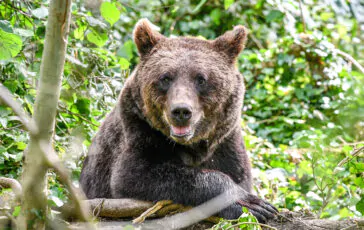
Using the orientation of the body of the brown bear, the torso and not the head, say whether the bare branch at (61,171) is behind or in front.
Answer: in front

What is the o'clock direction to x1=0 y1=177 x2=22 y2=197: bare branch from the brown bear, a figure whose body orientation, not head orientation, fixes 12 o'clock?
The bare branch is roughly at 3 o'clock from the brown bear.

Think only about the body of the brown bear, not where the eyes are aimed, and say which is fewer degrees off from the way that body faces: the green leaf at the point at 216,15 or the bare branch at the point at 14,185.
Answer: the bare branch

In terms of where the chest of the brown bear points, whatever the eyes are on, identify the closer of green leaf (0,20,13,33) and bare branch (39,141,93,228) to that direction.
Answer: the bare branch

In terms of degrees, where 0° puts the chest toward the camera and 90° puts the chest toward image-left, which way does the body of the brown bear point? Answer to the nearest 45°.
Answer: approximately 0°

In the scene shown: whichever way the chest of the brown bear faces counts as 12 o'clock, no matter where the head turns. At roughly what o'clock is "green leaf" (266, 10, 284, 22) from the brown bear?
The green leaf is roughly at 7 o'clock from the brown bear.

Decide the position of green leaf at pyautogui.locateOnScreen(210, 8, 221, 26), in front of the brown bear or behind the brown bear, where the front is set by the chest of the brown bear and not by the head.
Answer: behind

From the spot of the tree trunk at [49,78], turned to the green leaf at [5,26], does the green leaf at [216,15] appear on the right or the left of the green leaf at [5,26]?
right

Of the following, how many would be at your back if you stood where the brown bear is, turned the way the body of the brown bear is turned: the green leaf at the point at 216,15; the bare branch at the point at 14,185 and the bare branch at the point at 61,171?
1
